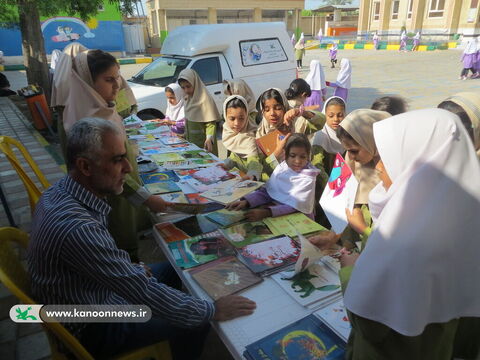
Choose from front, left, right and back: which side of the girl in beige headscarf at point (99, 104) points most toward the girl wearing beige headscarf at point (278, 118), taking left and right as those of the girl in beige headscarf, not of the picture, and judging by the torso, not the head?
front

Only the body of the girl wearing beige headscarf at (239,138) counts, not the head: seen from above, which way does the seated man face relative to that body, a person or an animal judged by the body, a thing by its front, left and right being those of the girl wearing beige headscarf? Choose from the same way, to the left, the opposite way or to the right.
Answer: to the left

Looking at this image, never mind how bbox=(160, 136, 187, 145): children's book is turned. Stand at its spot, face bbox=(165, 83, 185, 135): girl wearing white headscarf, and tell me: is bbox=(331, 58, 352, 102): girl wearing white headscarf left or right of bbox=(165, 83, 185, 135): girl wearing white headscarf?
right

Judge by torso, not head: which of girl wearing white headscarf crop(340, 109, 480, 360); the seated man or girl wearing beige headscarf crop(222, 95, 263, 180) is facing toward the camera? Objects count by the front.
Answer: girl wearing beige headscarf crop(222, 95, 263, 180)

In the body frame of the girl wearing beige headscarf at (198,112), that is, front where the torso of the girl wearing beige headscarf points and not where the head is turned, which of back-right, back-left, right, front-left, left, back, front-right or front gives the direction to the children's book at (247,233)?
front-left

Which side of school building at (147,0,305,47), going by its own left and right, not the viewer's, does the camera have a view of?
front

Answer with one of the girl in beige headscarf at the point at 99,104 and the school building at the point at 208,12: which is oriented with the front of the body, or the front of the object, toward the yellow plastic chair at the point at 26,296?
the school building

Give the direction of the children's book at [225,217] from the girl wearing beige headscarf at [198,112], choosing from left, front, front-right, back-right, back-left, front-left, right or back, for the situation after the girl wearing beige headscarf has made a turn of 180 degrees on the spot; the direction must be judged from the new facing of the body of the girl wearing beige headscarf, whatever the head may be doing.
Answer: back-right

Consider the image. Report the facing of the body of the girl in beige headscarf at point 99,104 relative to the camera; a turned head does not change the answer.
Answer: to the viewer's right

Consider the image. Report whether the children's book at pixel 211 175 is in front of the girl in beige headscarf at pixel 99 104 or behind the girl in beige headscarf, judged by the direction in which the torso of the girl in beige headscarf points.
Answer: in front

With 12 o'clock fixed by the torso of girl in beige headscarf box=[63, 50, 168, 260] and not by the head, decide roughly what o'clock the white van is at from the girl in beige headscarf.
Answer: The white van is roughly at 10 o'clock from the girl in beige headscarf.

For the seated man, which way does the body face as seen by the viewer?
to the viewer's right

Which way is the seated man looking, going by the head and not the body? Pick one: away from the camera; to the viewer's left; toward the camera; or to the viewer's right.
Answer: to the viewer's right

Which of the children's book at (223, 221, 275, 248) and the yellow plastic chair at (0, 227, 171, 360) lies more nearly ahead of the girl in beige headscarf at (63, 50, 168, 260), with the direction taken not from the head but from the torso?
the children's book

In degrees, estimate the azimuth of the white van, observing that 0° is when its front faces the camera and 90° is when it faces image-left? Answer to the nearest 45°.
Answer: approximately 45°

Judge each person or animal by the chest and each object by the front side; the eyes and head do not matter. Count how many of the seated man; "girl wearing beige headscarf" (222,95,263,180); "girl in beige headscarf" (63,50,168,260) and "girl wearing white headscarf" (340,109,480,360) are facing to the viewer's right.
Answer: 2
